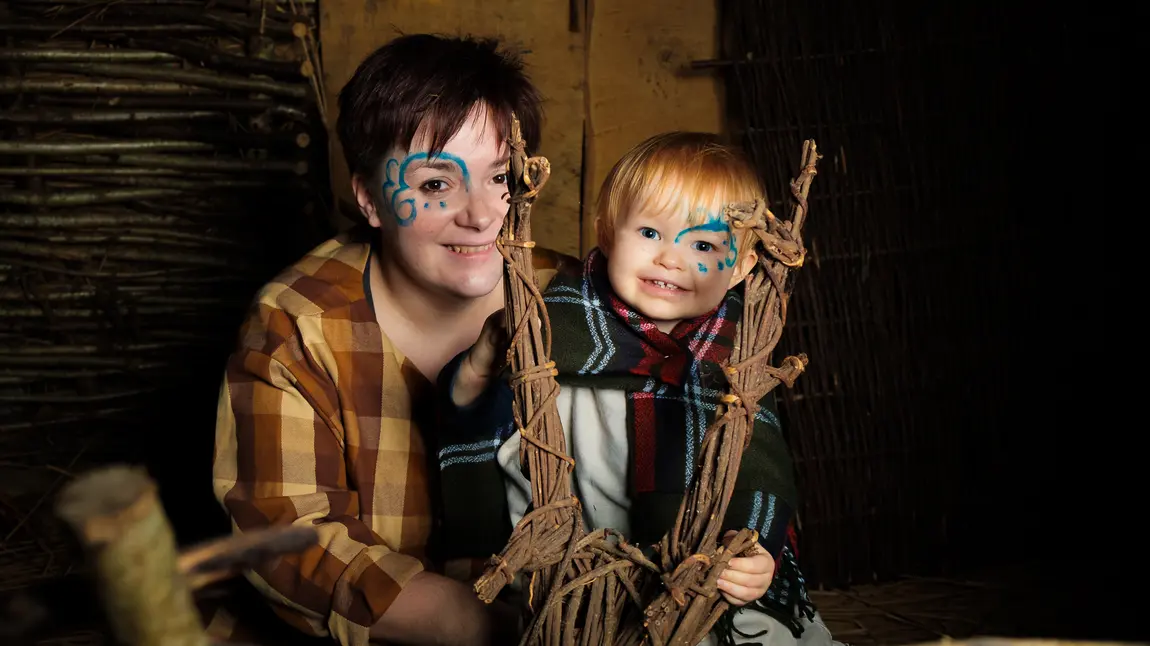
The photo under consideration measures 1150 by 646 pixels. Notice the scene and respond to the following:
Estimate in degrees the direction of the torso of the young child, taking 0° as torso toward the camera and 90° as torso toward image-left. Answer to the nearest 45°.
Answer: approximately 0°
